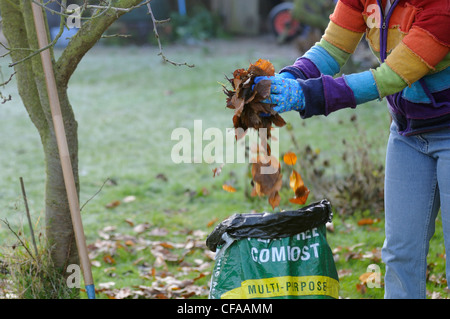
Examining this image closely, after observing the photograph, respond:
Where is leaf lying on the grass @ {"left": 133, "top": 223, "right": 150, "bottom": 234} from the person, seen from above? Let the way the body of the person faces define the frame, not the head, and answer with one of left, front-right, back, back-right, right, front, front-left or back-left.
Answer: right

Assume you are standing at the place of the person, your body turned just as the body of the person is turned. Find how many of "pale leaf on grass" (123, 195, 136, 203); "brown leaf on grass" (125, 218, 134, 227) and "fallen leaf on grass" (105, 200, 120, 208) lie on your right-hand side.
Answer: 3

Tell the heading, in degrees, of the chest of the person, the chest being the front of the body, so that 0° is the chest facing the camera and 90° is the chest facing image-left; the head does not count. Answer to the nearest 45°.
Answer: approximately 45°

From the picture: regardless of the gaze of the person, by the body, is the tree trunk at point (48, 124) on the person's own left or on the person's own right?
on the person's own right

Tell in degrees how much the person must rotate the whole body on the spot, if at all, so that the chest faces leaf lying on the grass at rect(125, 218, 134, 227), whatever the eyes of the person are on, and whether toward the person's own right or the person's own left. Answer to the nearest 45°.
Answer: approximately 90° to the person's own right

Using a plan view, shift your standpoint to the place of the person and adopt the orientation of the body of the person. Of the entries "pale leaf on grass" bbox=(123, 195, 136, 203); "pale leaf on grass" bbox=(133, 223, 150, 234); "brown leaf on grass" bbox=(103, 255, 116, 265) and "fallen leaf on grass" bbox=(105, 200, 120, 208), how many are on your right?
4

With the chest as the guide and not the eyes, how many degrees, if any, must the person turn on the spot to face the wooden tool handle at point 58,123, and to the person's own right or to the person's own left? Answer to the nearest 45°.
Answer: approximately 45° to the person's own right

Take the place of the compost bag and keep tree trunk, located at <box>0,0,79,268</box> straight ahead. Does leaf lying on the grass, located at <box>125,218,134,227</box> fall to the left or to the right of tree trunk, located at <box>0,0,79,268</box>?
right
